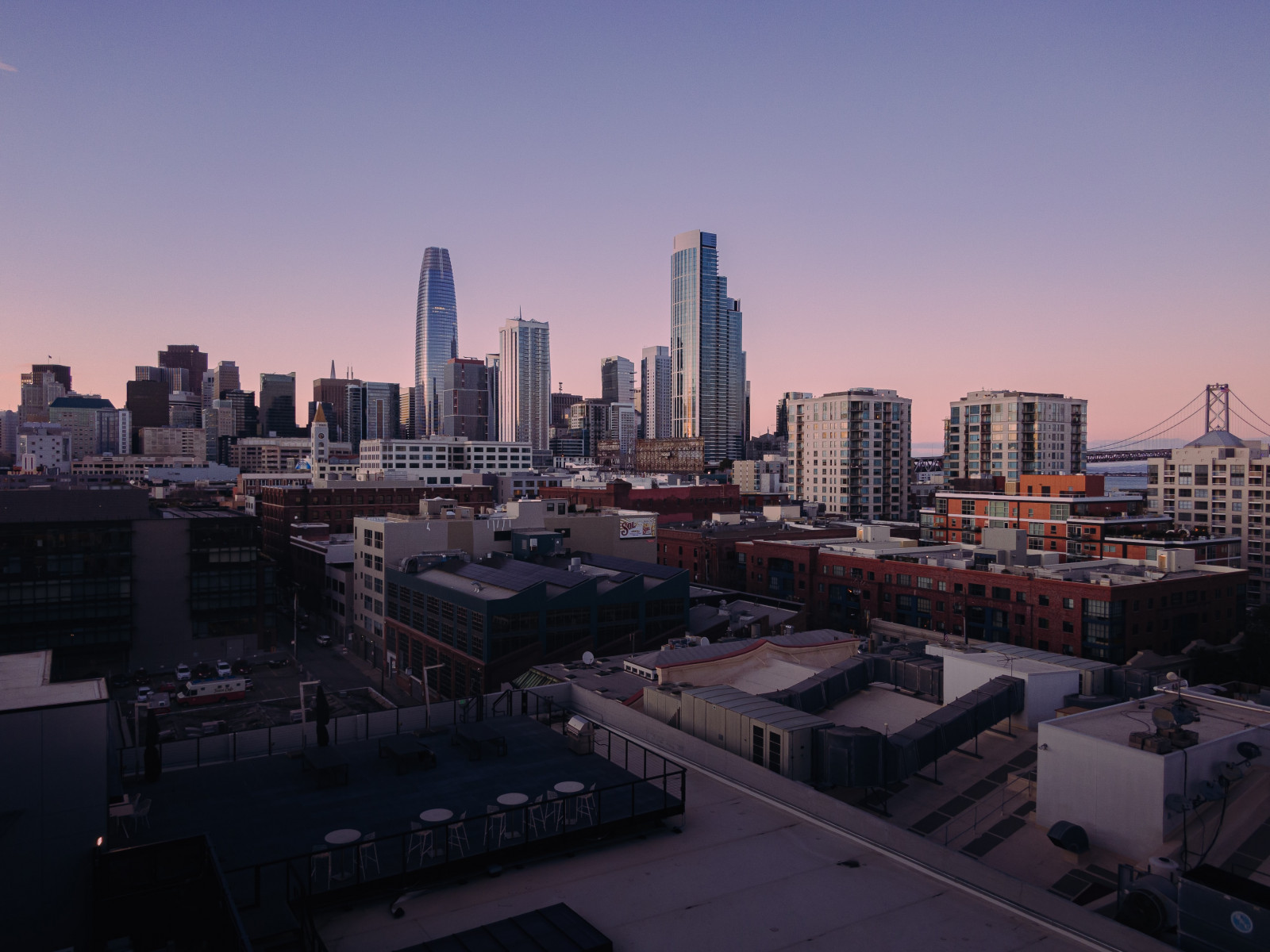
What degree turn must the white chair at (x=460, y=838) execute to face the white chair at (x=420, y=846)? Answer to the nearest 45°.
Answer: approximately 45° to its left

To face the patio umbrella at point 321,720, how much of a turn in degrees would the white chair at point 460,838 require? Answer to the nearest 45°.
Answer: approximately 45° to its right

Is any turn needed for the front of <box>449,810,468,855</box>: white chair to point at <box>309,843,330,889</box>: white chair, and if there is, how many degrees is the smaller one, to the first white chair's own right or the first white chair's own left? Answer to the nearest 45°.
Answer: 0° — it already faces it

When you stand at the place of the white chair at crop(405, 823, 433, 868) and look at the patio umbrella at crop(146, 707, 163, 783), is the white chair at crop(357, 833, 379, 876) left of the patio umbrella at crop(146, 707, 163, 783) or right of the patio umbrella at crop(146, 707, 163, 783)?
left

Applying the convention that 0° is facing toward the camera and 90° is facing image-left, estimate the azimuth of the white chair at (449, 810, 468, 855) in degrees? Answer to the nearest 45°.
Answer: approximately 90°

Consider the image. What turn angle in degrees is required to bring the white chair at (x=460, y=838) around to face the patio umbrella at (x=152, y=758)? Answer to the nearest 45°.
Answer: approximately 45° to its right

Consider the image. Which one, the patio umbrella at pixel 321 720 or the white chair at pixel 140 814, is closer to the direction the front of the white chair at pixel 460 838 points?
the white chair
